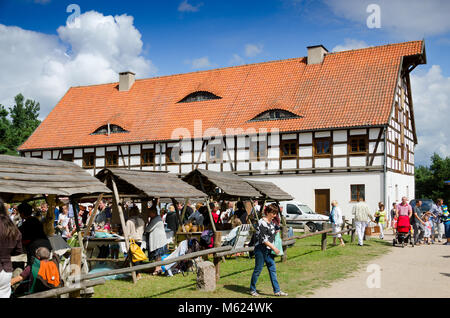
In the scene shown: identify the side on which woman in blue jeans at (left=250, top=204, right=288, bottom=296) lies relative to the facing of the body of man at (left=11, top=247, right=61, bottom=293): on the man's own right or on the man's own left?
on the man's own right

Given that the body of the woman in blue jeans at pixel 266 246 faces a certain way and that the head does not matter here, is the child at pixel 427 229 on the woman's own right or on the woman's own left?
on the woman's own left

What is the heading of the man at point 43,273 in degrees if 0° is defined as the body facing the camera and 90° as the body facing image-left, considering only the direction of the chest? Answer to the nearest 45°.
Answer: approximately 135°
